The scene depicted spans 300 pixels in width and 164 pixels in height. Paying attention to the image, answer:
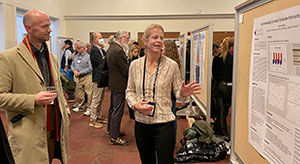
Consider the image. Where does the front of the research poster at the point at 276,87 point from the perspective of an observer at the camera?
facing the viewer and to the left of the viewer

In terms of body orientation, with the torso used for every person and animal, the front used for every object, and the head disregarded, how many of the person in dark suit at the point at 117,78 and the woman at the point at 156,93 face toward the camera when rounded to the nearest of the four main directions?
1

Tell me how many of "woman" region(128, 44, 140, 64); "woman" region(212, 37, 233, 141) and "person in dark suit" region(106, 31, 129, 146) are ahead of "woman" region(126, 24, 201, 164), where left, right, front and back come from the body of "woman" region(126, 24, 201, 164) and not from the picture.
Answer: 0

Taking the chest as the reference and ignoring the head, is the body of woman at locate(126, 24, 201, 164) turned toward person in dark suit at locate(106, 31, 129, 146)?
no

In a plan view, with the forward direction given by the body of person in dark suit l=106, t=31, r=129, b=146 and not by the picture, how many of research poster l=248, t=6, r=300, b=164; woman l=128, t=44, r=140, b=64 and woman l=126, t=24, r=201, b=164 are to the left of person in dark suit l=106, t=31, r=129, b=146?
1

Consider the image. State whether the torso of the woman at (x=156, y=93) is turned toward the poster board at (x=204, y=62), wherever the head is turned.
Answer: no

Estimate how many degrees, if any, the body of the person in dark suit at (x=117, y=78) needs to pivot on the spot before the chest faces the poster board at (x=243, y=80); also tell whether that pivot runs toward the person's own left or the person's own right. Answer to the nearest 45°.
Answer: approximately 90° to the person's own right

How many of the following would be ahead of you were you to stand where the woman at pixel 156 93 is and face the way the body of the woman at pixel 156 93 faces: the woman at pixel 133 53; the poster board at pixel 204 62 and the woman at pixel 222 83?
0

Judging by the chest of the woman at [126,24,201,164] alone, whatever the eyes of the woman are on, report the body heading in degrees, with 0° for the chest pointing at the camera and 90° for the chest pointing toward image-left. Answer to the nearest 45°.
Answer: approximately 0°
